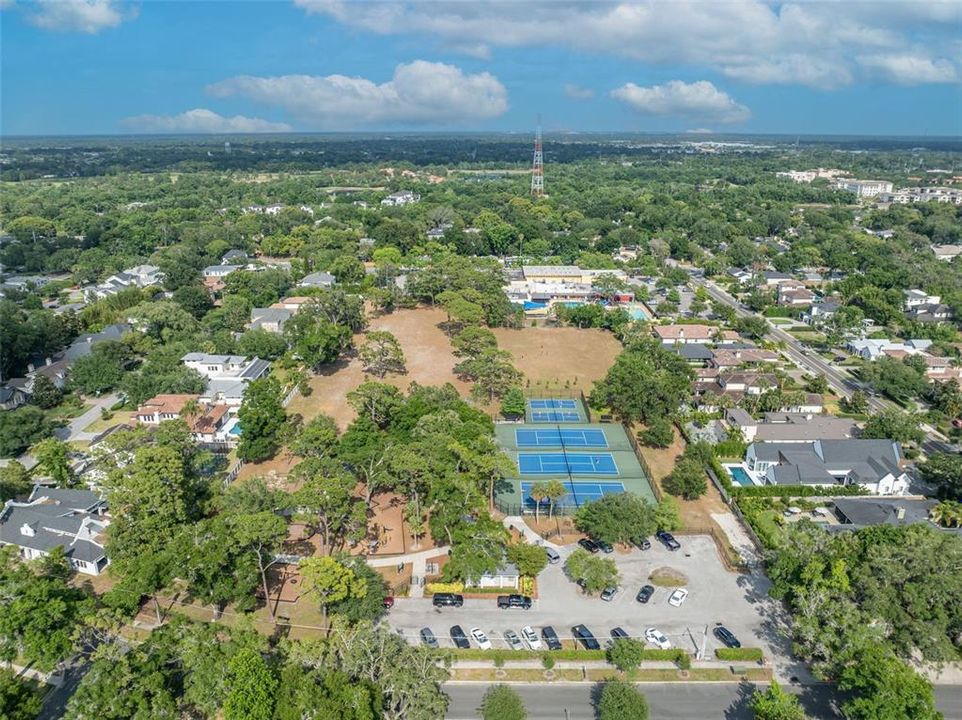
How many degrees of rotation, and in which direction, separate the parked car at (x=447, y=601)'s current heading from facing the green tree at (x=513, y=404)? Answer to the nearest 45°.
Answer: approximately 90° to its right

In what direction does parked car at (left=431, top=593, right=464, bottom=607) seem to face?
to the viewer's left

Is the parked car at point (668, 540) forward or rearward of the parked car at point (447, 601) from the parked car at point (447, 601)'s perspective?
rearward

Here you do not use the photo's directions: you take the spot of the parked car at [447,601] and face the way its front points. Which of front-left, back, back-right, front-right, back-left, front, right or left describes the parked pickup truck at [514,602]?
back

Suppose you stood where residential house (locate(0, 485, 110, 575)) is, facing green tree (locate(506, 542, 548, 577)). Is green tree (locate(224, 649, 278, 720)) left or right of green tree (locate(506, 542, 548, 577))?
right

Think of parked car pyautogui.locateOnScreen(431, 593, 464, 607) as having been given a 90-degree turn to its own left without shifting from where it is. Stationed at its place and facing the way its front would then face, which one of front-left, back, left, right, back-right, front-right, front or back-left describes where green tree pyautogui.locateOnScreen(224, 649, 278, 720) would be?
front-right

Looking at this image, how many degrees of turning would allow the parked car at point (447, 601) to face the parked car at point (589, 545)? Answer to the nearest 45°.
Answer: approximately 135° to its right

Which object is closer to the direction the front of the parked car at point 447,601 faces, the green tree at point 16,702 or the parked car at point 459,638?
the green tree

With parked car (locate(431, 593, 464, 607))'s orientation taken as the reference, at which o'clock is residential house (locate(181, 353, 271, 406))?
The residential house is roughly at 2 o'clock from the parked car.
